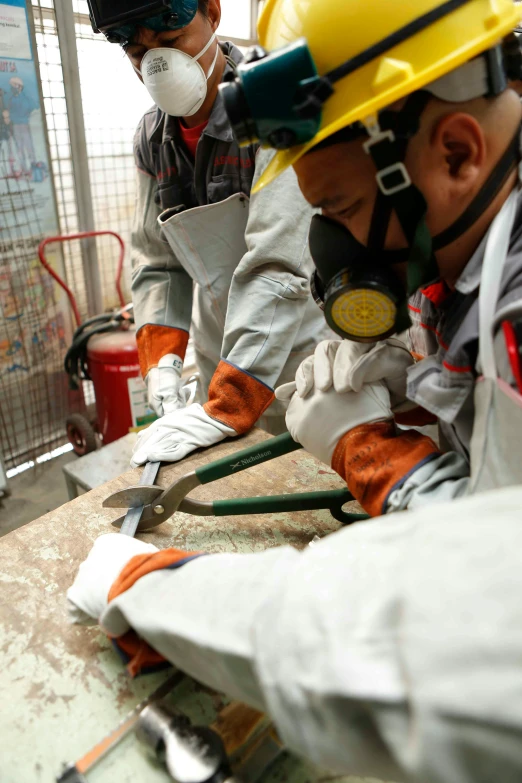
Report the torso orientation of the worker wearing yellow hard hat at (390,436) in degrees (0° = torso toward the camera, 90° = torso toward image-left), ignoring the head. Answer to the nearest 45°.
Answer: approximately 90°

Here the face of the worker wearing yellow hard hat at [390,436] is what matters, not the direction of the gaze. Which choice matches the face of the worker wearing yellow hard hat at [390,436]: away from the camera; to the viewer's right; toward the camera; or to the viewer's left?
to the viewer's left

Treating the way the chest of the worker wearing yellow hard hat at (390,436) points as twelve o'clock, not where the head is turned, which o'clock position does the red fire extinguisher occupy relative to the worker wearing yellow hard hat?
The red fire extinguisher is roughly at 2 o'clock from the worker wearing yellow hard hat.
